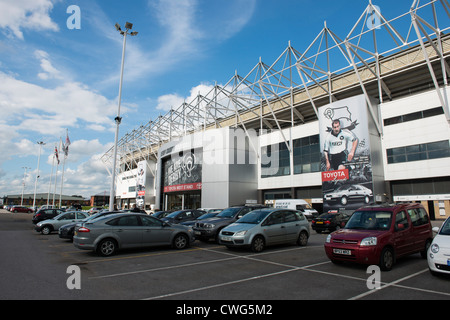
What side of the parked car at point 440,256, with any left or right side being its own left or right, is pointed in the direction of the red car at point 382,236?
right

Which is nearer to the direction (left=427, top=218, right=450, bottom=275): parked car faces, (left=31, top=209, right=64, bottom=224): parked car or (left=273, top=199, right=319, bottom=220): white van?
the parked car

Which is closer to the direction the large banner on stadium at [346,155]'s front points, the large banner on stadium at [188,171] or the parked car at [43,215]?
the parked car

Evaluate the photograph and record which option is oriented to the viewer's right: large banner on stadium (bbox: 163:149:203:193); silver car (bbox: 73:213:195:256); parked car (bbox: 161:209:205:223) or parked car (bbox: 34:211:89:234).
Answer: the silver car

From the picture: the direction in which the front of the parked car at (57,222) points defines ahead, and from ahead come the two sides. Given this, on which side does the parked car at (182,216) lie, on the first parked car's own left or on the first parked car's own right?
on the first parked car's own left

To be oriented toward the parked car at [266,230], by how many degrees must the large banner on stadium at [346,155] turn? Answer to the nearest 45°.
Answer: approximately 45° to its left

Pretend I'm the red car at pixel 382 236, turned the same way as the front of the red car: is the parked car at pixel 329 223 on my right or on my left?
on my right

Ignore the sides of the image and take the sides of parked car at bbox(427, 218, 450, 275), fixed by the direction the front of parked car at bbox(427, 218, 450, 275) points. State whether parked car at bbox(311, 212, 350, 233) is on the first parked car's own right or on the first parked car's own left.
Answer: on the first parked car's own right

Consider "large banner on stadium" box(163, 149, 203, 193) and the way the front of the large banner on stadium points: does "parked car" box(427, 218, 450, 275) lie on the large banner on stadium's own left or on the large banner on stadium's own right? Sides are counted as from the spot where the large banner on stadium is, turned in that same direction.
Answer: on the large banner on stadium's own left

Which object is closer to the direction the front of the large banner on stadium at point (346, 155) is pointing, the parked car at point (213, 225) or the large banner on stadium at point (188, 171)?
the parked car

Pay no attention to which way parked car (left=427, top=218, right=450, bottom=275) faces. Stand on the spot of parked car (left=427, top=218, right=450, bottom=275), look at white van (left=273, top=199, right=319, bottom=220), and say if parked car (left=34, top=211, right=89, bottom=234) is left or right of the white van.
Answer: left

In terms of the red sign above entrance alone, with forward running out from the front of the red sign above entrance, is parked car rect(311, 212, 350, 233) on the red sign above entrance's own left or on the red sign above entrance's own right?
on the red sign above entrance's own left

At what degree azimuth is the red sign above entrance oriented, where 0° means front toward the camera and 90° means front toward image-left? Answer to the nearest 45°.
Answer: approximately 45°

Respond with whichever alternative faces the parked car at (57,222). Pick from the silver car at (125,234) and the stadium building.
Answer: the stadium building
